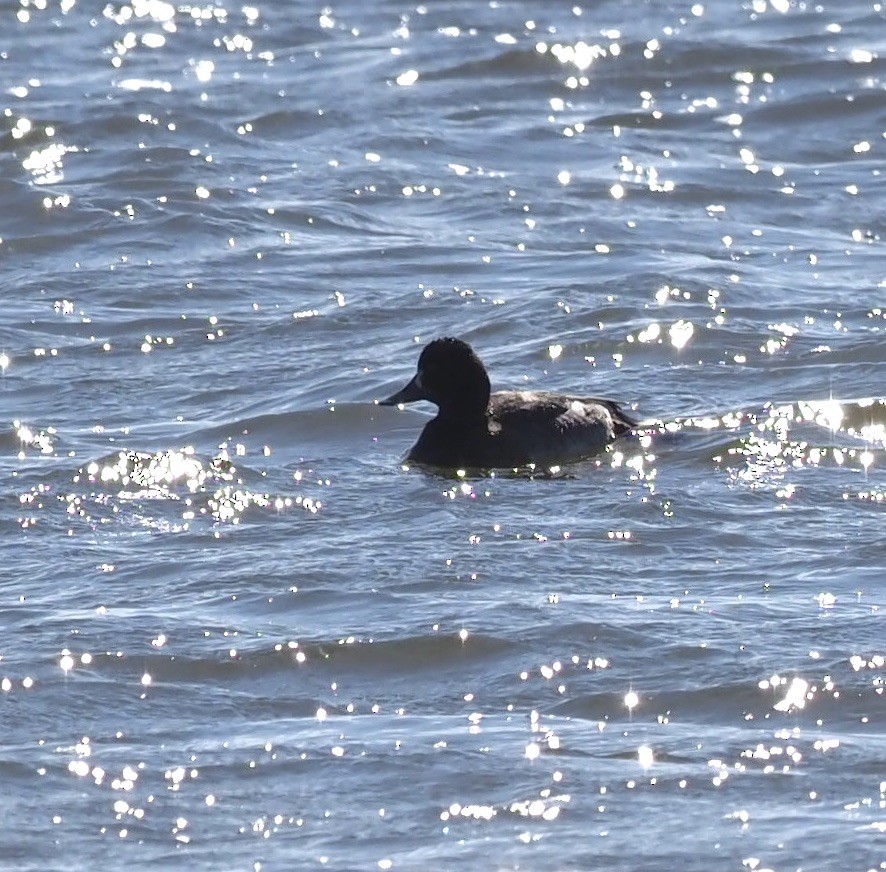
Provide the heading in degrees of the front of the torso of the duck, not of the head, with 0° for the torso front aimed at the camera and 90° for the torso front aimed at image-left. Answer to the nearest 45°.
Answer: approximately 90°
